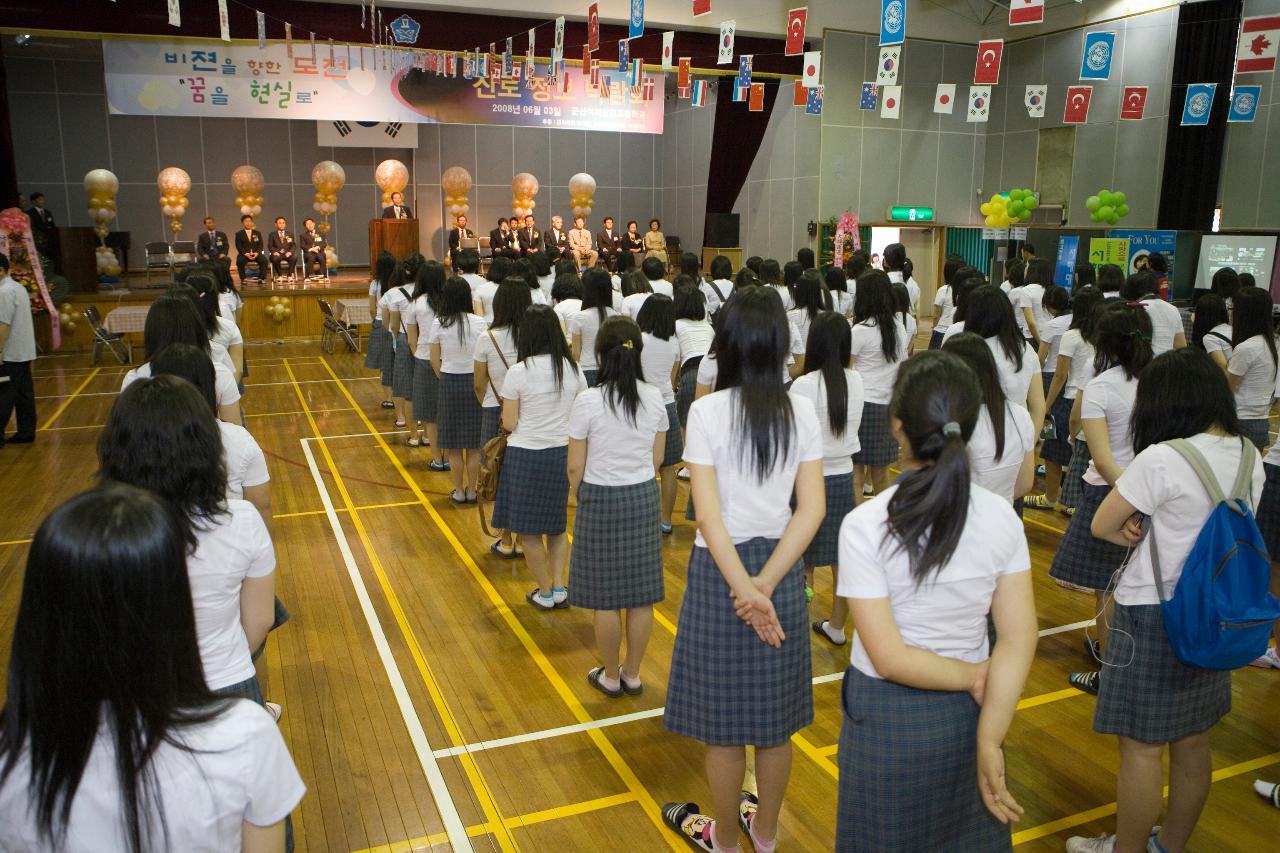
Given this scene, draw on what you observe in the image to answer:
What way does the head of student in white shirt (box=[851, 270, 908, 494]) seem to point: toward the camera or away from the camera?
away from the camera

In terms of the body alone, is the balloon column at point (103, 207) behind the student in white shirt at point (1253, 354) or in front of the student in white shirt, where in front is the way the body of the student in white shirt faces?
in front

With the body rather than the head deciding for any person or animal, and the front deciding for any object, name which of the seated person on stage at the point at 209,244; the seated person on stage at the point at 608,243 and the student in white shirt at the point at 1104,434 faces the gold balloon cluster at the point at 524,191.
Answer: the student in white shirt

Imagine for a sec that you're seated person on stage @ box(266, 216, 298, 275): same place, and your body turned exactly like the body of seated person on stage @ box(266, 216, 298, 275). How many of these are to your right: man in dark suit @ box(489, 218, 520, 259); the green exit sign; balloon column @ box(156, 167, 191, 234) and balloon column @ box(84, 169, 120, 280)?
2

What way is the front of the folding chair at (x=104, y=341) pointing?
to the viewer's right

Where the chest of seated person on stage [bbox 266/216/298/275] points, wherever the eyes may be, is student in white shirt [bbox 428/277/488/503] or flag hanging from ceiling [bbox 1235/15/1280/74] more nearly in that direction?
the student in white shirt

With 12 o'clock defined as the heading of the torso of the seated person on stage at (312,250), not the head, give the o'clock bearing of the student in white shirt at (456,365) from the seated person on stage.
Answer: The student in white shirt is roughly at 12 o'clock from the seated person on stage.

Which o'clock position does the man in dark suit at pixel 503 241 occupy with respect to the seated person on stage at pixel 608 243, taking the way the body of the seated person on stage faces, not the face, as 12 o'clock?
The man in dark suit is roughly at 2 o'clock from the seated person on stage.

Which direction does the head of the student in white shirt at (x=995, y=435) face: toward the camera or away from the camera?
away from the camera

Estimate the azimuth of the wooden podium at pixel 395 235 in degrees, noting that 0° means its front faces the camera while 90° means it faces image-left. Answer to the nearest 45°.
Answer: approximately 0°

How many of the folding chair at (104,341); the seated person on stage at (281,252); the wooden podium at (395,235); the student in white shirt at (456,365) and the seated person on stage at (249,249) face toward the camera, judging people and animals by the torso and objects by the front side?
3

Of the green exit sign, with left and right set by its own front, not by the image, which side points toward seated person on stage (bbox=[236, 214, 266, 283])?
right

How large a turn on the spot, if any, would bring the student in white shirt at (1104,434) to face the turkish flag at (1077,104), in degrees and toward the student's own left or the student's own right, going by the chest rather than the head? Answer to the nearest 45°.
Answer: approximately 45° to the student's own right
